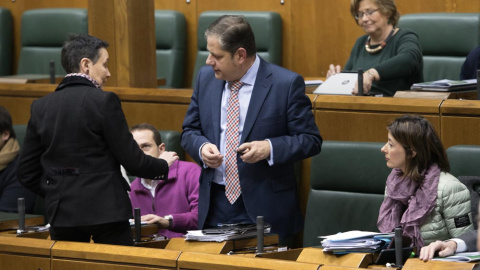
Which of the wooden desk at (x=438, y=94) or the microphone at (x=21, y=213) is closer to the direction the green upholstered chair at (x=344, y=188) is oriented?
the microphone

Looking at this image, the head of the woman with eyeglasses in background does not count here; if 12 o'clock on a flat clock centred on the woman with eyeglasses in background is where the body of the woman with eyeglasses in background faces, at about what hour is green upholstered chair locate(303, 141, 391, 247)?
The green upholstered chair is roughly at 11 o'clock from the woman with eyeglasses in background.

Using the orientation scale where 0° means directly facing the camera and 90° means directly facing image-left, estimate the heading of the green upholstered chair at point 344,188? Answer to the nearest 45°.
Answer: approximately 0°

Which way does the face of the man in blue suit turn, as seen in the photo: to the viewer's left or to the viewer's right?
to the viewer's left

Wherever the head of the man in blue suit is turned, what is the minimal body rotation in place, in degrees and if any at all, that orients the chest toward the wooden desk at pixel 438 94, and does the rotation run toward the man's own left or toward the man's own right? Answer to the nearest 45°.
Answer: approximately 180°

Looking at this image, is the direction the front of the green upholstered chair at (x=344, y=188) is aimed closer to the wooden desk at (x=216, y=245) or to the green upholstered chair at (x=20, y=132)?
the wooden desk
